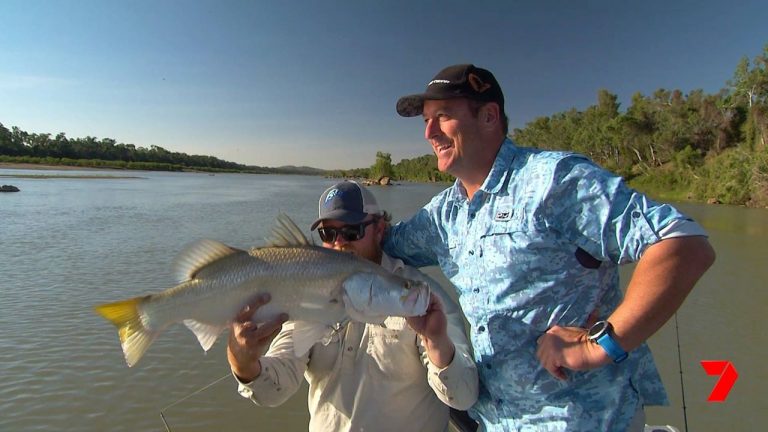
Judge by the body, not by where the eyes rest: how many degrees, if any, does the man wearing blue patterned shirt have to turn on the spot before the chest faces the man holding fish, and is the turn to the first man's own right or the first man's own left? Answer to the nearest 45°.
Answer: approximately 45° to the first man's own right

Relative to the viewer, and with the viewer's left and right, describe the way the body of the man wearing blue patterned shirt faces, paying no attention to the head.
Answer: facing the viewer and to the left of the viewer
